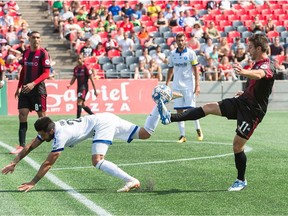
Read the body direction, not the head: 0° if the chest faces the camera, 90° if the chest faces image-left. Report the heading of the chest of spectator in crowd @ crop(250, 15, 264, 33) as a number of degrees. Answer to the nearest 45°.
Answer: approximately 0°

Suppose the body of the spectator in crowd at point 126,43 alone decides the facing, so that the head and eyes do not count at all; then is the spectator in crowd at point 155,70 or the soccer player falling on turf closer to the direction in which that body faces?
the soccer player falling on turf

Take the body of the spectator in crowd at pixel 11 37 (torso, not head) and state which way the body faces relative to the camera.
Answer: toward the camera

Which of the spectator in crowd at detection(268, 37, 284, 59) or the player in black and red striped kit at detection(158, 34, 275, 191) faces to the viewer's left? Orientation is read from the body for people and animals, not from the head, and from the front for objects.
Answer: the player in black and red striped kit

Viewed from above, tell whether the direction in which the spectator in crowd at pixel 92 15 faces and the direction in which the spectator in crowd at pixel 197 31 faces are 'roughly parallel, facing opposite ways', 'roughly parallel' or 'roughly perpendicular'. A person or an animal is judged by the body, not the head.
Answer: roughly parallel

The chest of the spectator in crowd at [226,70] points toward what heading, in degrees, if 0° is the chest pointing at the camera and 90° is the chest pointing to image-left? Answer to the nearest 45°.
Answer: approximately 0°

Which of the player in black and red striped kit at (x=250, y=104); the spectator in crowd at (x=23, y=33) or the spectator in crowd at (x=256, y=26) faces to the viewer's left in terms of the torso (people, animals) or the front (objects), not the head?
the player in black and red striped kit

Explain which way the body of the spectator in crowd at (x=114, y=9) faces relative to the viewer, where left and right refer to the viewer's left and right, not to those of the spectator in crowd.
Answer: facing the viewer

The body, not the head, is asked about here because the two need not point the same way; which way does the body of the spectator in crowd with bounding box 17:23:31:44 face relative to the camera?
toward the camera

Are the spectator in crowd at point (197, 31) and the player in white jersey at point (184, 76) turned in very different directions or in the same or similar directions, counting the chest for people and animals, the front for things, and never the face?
same or similar directions

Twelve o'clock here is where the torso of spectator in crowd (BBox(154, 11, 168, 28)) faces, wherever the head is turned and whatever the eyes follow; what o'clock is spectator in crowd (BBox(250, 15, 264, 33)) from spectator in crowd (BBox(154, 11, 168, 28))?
spectator in crowd (BBox(250, 15, 264, 33)) is roughly at 9 o'clock from spectator in crowd (BBox(154, 11, 168, 28)).

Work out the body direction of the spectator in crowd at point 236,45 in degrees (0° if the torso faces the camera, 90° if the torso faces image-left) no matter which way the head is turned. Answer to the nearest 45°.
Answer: approximately 315°

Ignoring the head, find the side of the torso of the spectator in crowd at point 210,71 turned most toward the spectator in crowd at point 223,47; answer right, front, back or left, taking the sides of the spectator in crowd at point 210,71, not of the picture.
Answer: back

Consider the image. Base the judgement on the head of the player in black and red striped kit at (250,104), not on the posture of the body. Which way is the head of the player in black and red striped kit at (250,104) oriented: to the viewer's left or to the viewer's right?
to the viewer's left

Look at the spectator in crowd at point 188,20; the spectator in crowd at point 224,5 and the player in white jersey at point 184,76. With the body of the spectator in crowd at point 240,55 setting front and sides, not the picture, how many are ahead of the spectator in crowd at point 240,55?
1

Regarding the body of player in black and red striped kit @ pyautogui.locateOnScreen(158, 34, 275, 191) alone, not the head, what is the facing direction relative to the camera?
to the viewer's left

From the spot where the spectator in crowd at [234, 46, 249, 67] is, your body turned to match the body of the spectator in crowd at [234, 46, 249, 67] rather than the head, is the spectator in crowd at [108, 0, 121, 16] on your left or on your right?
on your right
